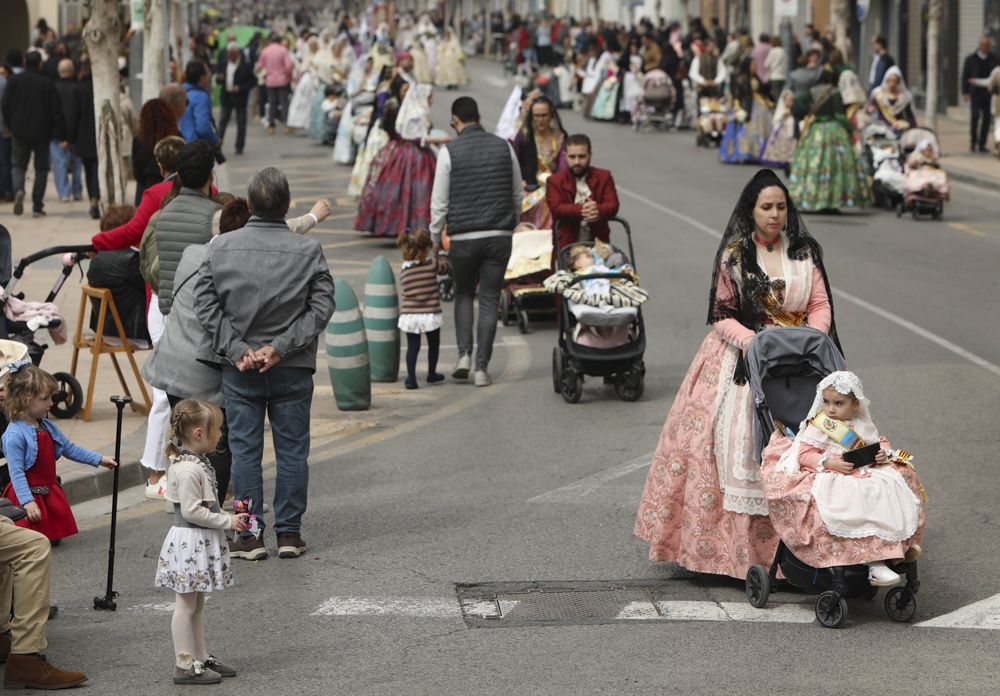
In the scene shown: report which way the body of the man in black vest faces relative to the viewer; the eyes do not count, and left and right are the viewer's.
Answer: facing away from the viewer

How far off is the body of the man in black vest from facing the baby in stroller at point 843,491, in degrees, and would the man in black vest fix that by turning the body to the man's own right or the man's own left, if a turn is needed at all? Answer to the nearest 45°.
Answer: approximately 180°

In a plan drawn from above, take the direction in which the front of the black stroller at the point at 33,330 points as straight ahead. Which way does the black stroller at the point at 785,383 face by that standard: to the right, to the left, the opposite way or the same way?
to the left

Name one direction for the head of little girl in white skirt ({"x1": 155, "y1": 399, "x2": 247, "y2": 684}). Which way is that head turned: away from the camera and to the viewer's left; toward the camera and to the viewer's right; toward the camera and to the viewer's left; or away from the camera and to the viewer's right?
away from the camera and to the viewer's right

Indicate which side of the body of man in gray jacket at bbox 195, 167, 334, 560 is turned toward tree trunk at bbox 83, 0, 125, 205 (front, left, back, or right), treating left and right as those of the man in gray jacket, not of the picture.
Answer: front

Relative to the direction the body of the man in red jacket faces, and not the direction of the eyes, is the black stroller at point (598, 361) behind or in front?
in front

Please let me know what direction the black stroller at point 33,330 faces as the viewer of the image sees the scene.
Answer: facing to the left of the viewer

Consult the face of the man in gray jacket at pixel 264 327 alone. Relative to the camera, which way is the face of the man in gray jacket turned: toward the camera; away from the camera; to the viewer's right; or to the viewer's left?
away from the camera

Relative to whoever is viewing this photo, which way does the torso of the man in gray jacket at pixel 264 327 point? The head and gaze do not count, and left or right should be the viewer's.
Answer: facing away from the viewer

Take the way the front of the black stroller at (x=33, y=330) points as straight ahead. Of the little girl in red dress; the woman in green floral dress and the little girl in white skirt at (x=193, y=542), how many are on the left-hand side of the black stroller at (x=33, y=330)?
2

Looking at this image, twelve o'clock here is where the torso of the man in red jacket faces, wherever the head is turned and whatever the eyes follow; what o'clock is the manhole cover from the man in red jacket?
The manhole cover is roughly at 12 o'clock from the man in red jacket.
